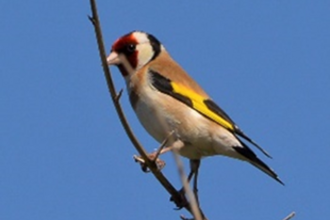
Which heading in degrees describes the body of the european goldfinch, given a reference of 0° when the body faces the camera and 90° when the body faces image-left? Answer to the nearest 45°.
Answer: approximately 90°
